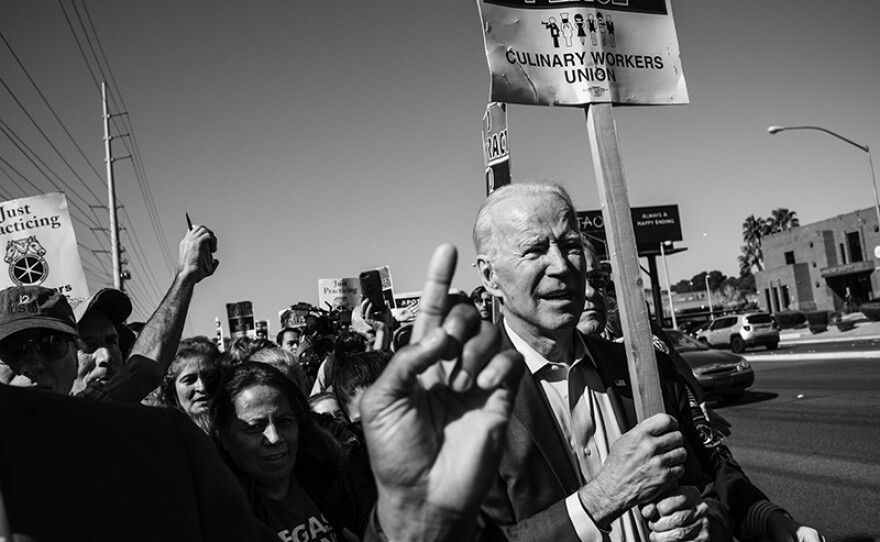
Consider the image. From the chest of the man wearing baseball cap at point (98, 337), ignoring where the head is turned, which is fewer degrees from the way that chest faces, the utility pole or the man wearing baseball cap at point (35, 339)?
the man wearing baseball cap

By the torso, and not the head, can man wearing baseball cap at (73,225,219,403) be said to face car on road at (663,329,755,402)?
no

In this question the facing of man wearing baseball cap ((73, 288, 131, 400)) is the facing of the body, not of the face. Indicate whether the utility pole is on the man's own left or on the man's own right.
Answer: on the man's own left

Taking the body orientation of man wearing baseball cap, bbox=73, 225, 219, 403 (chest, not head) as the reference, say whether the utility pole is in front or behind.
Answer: behind

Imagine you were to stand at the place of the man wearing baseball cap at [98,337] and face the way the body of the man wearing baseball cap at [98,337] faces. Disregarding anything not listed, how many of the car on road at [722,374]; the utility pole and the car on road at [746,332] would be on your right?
0

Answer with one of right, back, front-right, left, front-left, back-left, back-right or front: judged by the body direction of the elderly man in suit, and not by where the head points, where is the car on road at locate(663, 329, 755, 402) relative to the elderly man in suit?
back-left

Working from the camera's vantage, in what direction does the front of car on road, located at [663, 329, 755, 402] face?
facing the viewer and to the right of the viewer

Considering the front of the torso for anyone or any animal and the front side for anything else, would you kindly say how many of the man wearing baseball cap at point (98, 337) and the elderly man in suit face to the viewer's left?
0

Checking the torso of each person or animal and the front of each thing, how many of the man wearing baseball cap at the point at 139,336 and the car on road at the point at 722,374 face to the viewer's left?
0

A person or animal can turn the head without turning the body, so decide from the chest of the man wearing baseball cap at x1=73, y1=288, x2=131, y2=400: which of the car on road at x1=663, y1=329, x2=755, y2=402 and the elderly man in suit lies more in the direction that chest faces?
the elderly man in suit
